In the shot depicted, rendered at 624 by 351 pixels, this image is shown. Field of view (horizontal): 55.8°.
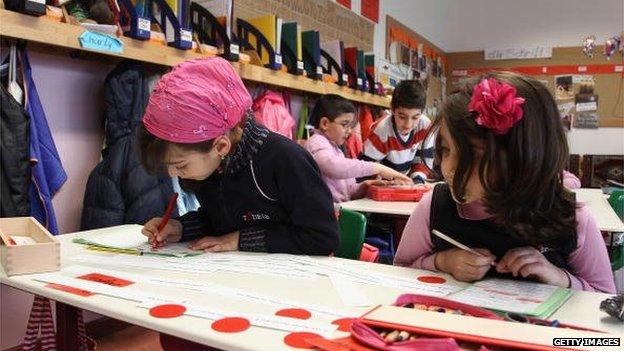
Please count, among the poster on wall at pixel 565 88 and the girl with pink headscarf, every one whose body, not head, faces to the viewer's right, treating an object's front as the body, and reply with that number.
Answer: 0

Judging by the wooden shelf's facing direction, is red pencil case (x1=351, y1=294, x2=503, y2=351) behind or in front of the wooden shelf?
in front

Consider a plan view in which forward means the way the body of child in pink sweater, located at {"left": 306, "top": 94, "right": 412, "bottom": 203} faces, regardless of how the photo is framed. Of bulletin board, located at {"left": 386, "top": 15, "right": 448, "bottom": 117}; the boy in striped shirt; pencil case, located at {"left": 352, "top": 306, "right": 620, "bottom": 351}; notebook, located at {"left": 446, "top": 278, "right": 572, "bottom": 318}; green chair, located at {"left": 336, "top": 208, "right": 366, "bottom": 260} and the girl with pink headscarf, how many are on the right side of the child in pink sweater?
4

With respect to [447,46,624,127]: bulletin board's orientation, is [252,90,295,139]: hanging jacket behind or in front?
in front

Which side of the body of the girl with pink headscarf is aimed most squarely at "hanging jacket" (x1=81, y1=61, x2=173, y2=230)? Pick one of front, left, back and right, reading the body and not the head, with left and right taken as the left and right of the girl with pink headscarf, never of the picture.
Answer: right

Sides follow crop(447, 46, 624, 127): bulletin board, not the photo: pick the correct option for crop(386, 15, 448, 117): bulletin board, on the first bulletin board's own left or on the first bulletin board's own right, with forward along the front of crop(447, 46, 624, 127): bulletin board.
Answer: on the first bulletin board's own right

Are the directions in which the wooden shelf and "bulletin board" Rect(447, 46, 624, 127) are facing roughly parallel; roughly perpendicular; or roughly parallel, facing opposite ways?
roughly perpendicular
